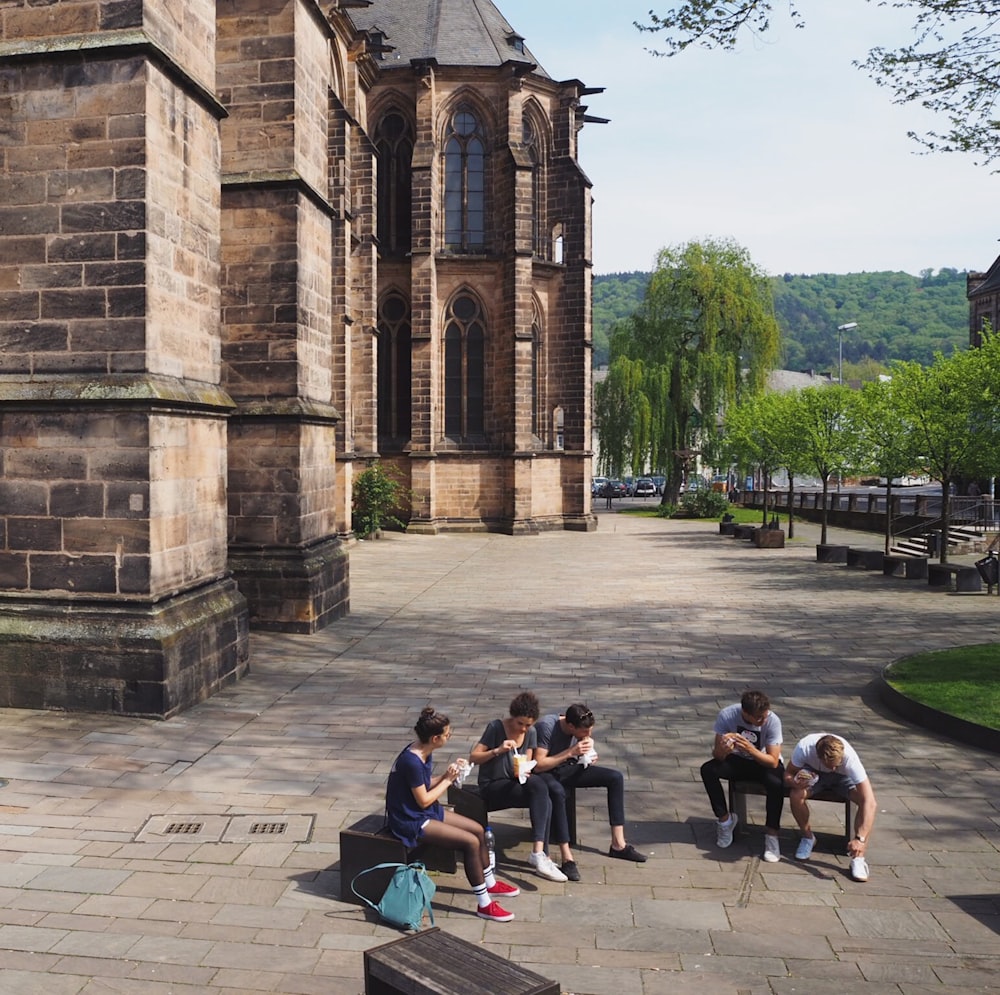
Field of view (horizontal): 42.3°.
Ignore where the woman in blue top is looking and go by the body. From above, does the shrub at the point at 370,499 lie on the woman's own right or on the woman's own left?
on the woman's own left

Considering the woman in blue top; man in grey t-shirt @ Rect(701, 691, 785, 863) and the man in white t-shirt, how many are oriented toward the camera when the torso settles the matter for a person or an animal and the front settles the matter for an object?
2

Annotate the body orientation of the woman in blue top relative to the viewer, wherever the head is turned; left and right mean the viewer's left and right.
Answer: facing to the right of the viewer

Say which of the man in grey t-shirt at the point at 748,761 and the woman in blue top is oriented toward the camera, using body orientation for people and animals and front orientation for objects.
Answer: the man in grey t-shirt

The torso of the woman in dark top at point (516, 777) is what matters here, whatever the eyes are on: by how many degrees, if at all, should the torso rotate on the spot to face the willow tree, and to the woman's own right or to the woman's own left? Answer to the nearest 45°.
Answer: approximately 135° to the woman's own left

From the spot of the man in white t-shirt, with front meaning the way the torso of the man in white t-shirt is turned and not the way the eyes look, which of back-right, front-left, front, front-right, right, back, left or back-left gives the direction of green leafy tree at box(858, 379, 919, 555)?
back

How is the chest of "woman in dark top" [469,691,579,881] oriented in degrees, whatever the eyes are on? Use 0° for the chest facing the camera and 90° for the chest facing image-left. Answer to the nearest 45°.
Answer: approximately 315°

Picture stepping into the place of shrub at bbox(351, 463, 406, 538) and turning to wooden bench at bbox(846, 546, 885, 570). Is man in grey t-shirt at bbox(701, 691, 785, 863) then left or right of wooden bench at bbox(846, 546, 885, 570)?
right

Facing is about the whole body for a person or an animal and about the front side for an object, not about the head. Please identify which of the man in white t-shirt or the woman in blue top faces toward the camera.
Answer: the man in white t-shirt

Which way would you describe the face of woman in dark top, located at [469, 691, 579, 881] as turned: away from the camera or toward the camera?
toward the camera

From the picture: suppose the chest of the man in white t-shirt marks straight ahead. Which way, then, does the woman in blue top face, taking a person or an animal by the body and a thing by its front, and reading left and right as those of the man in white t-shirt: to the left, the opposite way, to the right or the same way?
to the left

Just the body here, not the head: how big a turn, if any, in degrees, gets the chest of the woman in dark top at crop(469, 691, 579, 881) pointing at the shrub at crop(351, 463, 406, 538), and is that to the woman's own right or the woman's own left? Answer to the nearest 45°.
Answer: approximately 135° to the woman's own left

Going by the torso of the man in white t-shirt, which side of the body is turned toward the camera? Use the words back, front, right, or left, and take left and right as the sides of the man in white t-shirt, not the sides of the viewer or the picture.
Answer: front

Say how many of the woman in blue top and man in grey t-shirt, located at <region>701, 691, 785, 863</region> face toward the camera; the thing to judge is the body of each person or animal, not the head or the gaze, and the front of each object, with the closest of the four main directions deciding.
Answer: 1

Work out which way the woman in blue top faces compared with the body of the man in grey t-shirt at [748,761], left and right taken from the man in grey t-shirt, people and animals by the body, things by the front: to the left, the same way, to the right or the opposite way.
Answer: to the left

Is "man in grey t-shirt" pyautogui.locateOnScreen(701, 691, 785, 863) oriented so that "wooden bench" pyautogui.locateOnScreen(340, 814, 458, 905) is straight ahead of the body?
no

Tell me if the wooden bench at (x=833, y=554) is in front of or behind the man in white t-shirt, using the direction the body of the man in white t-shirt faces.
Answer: behind

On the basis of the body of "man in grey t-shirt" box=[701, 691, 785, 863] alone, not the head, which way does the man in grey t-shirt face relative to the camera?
toward the camera

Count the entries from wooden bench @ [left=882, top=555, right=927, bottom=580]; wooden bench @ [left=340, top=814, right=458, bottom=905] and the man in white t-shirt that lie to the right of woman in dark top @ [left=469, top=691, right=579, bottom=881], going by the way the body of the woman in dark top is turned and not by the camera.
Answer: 1
